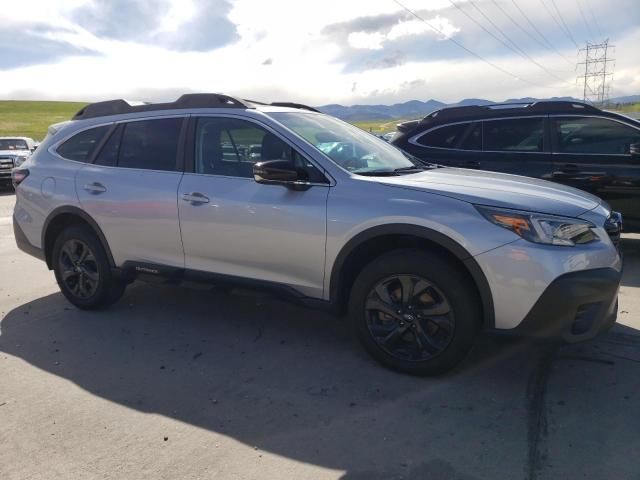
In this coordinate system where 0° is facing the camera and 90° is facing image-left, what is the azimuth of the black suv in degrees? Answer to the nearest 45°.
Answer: approximately 270°

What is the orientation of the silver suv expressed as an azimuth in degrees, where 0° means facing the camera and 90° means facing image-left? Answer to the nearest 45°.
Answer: approximately 315°

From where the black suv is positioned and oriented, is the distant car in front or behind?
behind

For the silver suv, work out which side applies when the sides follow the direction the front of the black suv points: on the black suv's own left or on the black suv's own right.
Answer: on the black suv's own right

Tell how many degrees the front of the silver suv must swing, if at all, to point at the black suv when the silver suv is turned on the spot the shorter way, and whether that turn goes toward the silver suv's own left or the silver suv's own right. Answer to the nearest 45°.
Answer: approximately 90° to the silver suv's own left

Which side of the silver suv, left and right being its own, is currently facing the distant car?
back

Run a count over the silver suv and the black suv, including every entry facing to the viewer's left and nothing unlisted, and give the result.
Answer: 0
